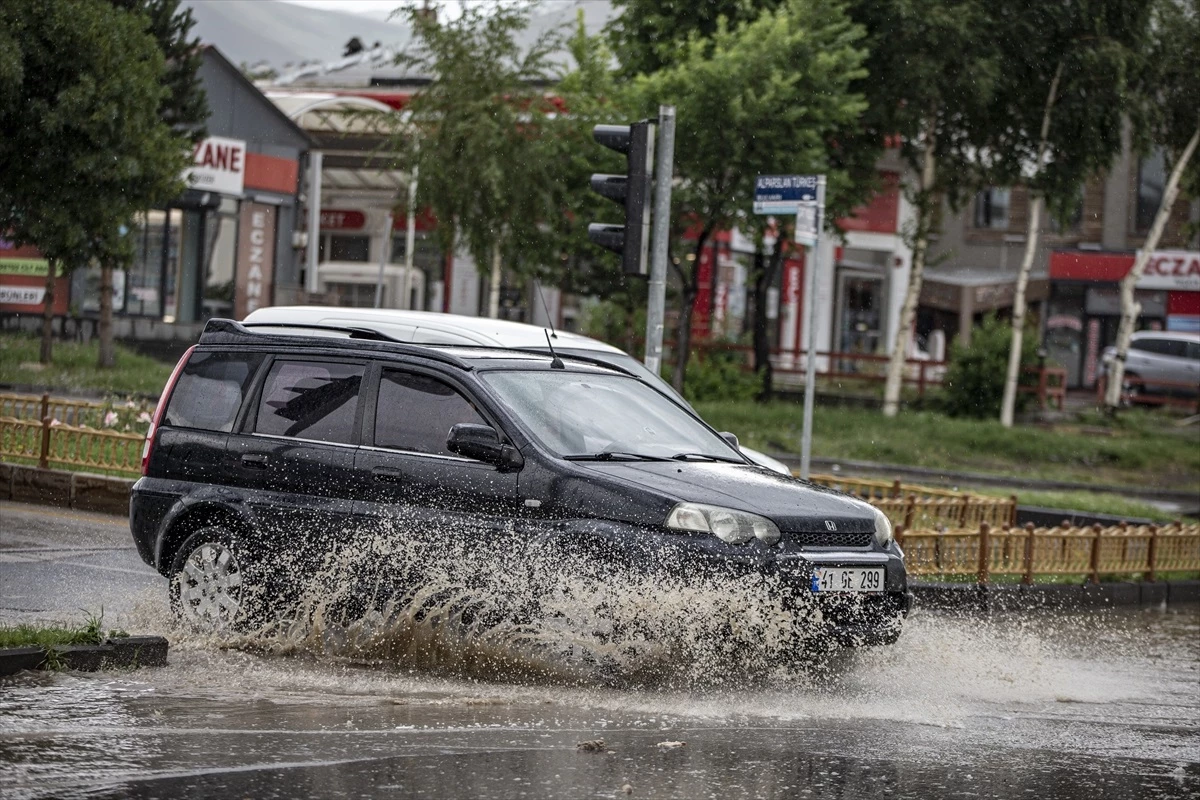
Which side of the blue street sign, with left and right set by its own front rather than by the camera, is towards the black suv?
front

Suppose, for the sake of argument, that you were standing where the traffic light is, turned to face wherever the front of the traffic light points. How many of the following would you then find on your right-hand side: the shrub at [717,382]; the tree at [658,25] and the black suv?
2

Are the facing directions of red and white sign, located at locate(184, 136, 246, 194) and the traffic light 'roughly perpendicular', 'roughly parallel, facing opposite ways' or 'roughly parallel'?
roughly perpendicular

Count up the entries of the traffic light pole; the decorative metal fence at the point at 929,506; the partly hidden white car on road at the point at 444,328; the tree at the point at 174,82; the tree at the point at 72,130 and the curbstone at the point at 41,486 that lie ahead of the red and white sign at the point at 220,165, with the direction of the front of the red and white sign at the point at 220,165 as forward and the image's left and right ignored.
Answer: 6

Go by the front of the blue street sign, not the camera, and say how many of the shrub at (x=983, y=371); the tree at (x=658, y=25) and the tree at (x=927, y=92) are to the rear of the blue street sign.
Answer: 3

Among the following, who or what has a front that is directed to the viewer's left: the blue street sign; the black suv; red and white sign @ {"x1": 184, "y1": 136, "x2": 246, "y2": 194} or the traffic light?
the traffic light

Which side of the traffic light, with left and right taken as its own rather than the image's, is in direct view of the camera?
left

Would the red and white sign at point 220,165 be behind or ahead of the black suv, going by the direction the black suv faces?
behind

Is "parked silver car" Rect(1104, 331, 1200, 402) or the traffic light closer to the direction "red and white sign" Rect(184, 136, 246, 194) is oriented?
the traffic light

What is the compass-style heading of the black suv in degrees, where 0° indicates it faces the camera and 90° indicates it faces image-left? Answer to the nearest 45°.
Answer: approximately 315°

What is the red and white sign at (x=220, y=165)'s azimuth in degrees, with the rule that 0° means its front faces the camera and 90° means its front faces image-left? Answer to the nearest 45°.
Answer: approximately 0°

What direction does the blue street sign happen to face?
toward the camera
